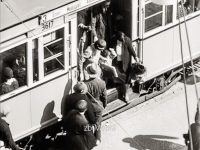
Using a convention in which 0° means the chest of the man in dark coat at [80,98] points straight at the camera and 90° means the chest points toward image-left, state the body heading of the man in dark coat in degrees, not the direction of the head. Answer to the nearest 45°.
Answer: approximately 180°

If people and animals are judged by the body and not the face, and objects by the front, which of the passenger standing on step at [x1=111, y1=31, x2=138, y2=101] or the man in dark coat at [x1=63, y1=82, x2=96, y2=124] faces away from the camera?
the man in dark coat

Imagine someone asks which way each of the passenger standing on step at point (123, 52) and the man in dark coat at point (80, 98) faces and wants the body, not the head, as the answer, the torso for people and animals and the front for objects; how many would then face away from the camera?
1

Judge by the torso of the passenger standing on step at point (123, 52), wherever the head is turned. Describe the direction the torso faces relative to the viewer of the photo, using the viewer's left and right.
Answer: facing the viewer and to the left of the viewer
